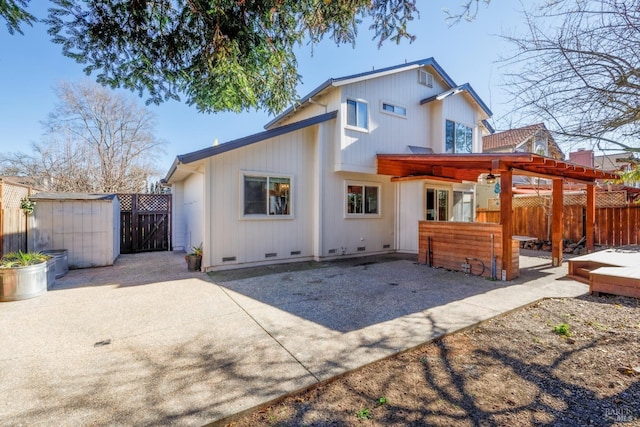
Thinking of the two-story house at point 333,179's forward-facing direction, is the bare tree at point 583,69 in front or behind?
behind

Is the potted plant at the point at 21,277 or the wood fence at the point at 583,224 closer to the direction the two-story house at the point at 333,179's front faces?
the wood fence

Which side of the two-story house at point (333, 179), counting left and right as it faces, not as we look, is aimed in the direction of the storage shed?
left

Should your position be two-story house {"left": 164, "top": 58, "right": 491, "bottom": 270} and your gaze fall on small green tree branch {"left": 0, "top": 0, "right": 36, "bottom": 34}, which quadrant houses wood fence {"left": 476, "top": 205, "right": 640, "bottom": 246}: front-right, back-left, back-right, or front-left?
back-left
